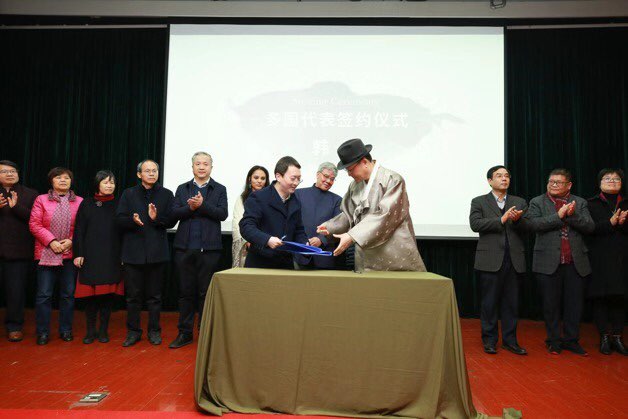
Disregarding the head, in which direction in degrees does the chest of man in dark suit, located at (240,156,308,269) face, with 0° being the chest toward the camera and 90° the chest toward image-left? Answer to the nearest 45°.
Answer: approximately 315°

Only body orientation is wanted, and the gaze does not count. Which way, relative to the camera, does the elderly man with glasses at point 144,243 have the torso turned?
toward the camera

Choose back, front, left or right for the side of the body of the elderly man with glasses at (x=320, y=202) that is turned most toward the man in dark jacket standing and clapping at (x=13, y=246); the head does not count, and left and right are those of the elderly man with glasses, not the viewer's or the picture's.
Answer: right

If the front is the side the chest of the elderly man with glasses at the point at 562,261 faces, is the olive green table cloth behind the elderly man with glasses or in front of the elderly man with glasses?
in front

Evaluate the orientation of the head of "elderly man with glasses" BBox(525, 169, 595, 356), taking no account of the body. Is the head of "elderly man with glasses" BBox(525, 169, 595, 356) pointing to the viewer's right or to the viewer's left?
to the viewer's left

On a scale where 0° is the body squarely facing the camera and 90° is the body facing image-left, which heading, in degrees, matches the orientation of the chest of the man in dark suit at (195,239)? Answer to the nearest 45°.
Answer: approximately 0°

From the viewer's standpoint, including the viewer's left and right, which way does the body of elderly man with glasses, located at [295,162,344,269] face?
facing the viewer

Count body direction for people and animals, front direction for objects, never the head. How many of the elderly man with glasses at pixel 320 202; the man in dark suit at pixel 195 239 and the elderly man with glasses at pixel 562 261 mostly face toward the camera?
3

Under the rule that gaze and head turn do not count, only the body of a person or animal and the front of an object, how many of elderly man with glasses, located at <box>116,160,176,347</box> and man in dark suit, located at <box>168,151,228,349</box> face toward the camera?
2

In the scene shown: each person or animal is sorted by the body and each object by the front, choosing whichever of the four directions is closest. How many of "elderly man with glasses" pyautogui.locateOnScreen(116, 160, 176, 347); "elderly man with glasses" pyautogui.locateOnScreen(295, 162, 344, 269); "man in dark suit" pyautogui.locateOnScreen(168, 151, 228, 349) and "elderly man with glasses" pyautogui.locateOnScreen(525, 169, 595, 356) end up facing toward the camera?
4

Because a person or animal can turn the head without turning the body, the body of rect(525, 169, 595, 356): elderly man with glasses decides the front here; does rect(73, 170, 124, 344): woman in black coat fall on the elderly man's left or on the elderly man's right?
on the elderly man's right

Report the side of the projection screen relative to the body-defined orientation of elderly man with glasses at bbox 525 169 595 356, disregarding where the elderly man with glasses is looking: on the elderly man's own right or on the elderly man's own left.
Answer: on the elderly man's own right
